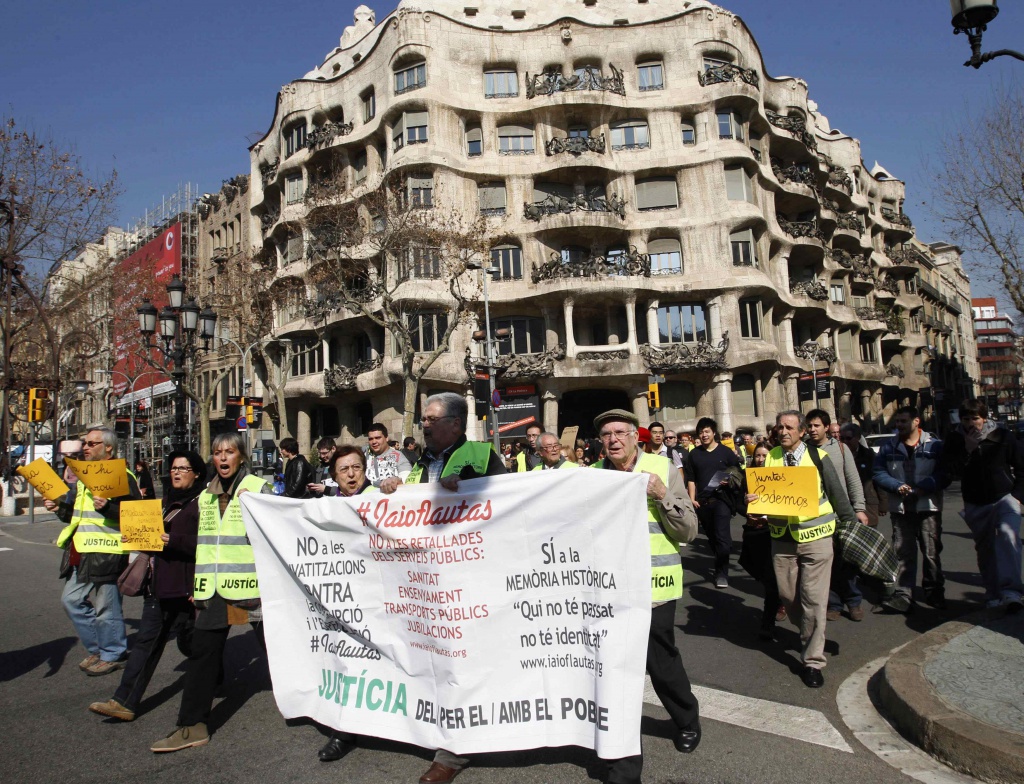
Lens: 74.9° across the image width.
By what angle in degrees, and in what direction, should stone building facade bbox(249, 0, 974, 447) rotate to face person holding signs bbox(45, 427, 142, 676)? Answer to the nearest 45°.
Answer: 0° — it already faces them

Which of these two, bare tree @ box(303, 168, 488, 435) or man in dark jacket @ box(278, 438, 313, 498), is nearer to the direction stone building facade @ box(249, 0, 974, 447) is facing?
the man in dark jacket

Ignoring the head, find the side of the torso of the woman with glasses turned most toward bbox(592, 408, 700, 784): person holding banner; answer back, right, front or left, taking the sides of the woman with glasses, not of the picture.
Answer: left

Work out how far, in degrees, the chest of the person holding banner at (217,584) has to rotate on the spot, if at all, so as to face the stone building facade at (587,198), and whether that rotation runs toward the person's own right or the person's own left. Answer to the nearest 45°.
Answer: approximately 180°

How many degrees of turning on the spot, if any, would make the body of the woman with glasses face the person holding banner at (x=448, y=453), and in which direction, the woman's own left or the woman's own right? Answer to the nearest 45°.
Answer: approximately 90° to the woman's own left

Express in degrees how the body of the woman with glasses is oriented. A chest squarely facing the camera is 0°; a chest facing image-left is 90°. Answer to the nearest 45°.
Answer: approximately 45°

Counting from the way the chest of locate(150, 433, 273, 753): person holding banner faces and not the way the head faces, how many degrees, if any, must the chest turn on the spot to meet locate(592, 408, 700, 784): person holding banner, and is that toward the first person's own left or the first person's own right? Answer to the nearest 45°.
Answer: approximately 90° to the first person's own left
